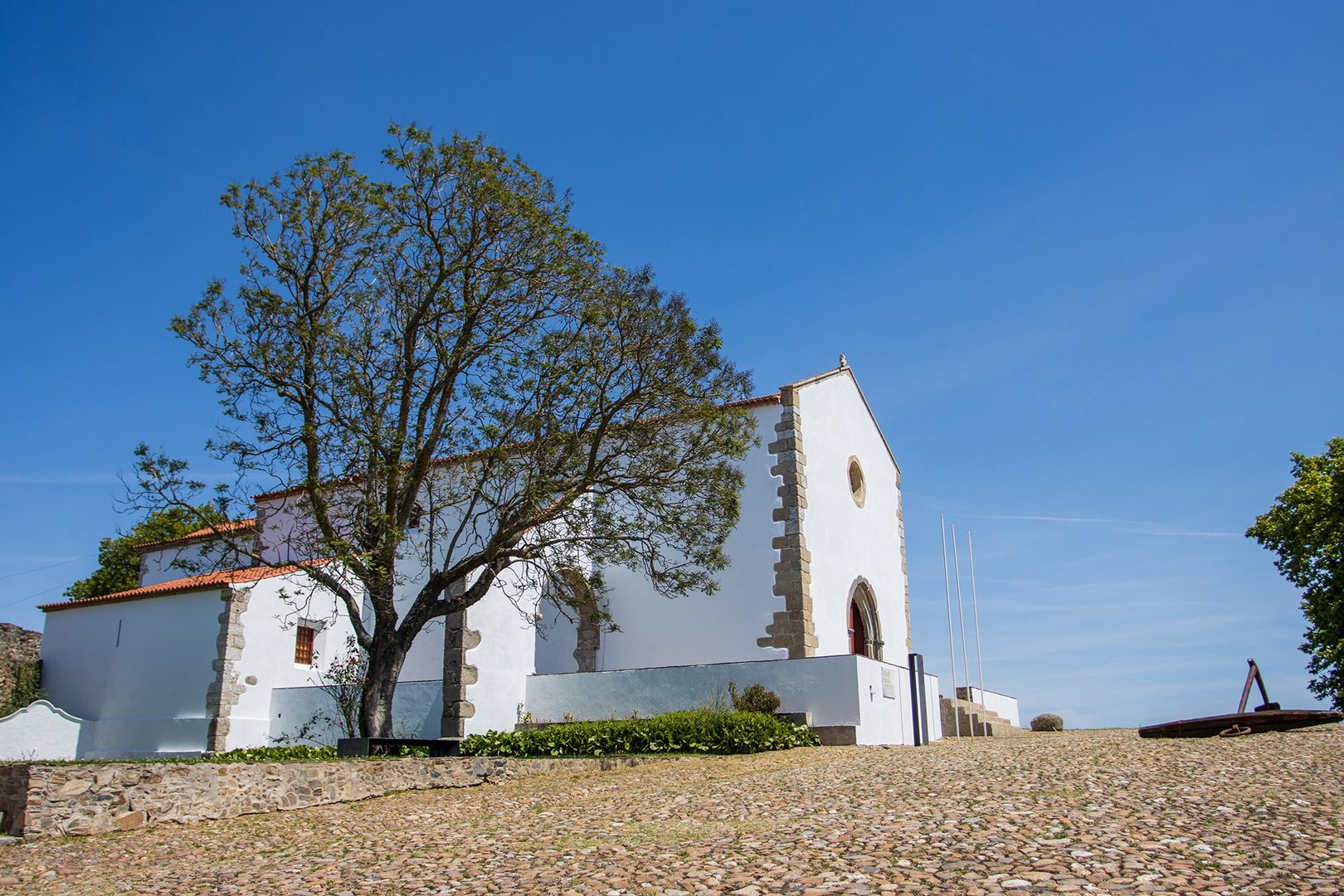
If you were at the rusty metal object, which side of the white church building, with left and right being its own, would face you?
front

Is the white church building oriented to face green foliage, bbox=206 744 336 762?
no

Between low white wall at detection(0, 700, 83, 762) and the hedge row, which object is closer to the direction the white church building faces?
the hedge row

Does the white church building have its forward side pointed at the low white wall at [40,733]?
no

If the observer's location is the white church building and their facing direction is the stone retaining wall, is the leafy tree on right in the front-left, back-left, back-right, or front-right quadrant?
back-left

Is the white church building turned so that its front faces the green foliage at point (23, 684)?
no

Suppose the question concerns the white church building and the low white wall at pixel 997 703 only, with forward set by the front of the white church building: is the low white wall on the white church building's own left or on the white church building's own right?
on the white church building's own left

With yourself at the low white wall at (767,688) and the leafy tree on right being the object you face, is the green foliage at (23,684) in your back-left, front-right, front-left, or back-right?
back-left

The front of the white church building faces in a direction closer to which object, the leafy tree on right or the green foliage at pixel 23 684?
the leafy tree on right

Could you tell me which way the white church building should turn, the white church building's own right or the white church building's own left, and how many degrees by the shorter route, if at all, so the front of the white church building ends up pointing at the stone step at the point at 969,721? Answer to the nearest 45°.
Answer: approximately 45° to the white church building's own left
